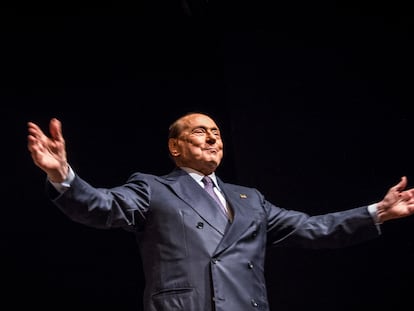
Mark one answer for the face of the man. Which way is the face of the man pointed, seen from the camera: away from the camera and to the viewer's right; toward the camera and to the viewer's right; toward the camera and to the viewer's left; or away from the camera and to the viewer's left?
toward the camera and to the viewer's right

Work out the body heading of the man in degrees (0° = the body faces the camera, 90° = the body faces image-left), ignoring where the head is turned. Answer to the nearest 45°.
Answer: approximately 315°
